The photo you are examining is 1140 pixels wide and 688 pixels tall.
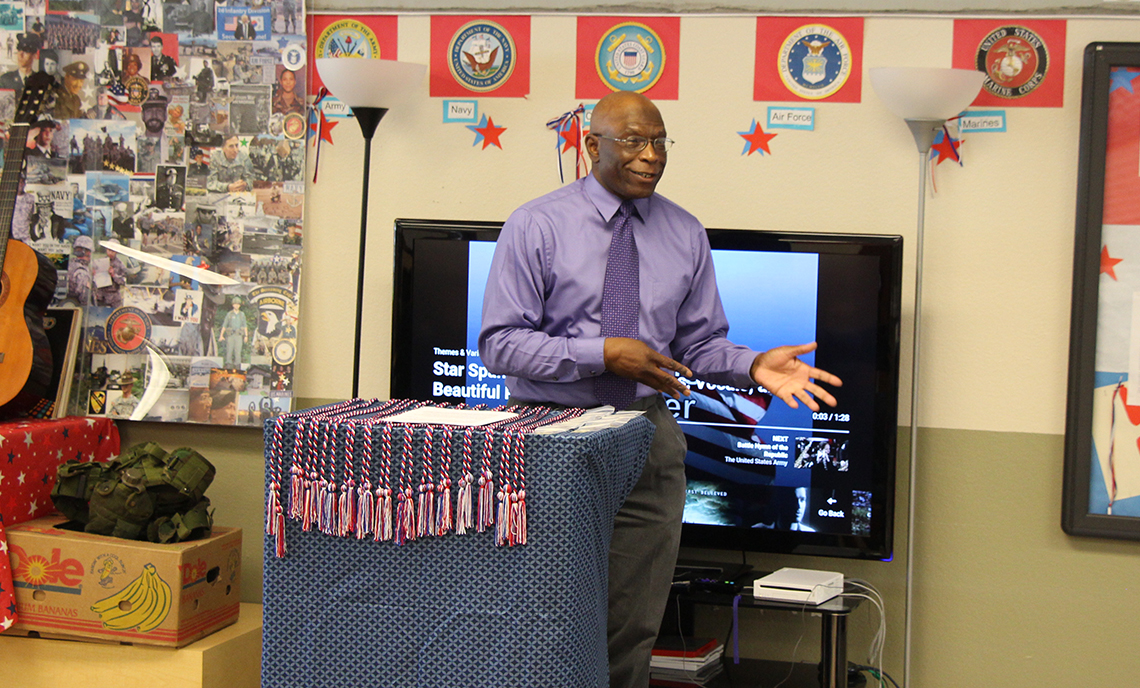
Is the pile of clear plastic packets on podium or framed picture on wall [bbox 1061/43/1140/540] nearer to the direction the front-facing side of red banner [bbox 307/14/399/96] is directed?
the pile of clear plastic packets on podium

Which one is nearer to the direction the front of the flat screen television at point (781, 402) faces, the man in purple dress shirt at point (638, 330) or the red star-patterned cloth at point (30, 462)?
the man in purple dress shirt

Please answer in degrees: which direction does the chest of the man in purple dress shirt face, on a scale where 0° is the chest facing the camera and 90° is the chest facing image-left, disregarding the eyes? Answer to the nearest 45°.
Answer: approximately 315°

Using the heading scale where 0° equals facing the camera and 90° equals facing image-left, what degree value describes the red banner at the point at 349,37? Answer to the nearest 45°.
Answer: approximately 0°

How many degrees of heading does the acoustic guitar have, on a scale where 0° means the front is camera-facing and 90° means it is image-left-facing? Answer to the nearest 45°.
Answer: approximately 45°

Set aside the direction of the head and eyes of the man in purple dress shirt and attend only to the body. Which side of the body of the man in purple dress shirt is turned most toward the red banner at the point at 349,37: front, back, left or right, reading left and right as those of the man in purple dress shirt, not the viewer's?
back

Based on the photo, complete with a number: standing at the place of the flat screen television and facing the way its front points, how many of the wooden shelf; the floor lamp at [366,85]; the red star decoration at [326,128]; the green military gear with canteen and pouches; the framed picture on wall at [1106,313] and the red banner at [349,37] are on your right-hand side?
5

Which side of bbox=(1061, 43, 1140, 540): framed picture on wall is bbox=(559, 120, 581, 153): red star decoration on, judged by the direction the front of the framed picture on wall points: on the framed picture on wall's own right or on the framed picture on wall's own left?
on the framed picture on wall's own right

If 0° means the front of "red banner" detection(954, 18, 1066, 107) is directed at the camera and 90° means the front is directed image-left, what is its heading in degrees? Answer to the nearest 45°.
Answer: approximately 0°

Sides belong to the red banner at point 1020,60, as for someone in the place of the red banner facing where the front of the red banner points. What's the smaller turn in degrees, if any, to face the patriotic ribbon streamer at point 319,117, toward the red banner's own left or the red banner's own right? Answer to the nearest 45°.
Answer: approximately 90° to the red banner's own right

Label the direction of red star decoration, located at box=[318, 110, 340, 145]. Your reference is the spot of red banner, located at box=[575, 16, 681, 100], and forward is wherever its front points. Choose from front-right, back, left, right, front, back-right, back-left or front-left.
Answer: right
